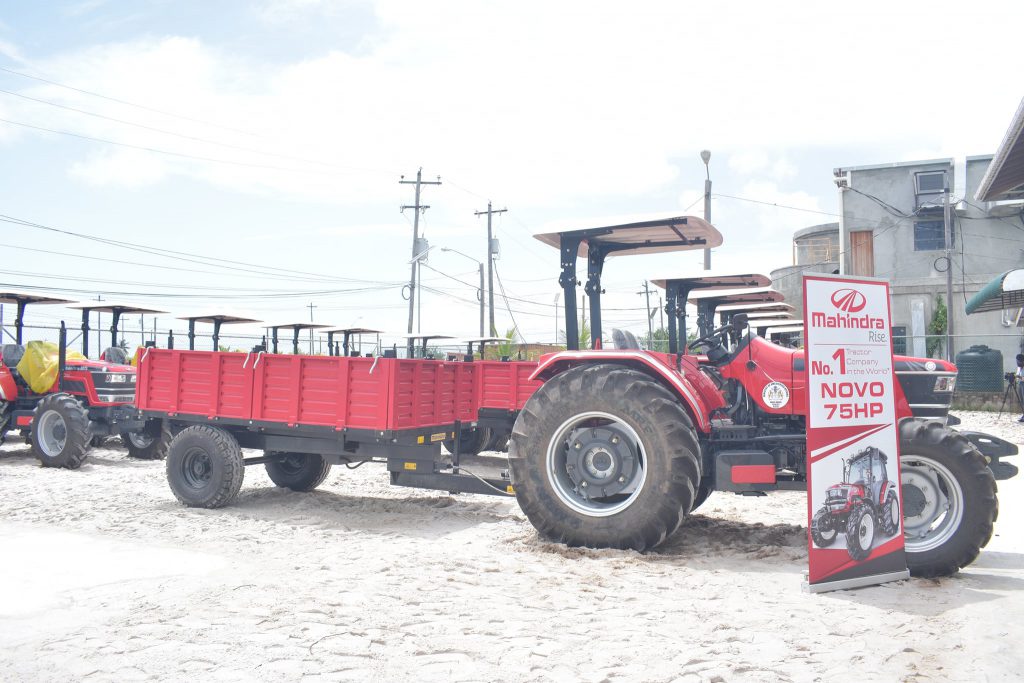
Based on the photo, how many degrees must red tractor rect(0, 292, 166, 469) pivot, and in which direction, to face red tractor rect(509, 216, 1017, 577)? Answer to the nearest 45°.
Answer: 0° — it already faces it

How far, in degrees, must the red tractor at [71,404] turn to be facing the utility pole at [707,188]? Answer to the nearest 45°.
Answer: approximately 45° to its left

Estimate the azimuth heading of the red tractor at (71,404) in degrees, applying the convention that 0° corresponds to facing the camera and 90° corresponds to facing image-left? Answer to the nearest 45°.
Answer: approximately 315°

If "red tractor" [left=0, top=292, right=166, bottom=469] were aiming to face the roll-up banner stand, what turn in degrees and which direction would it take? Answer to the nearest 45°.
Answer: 0° — it already faces it

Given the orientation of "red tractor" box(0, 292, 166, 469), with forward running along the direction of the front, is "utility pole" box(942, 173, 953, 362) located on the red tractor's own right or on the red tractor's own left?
on the red tractor's own left

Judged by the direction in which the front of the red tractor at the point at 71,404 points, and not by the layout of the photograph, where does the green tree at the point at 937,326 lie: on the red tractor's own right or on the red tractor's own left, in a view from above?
on the red tractor's own left

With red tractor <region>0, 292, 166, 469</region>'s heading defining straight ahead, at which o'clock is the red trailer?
The red trailer is roughly at 1 o'clock from the red tractor.

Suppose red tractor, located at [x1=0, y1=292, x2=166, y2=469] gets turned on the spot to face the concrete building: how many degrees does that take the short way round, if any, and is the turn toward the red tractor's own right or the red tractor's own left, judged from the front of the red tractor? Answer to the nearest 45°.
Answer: approximately 45° to the red tractor's own left
